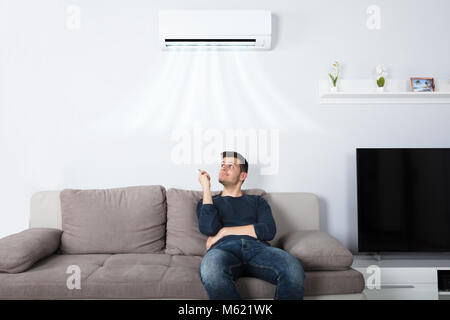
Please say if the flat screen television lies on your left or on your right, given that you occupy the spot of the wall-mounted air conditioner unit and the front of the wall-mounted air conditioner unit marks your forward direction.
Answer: on your left

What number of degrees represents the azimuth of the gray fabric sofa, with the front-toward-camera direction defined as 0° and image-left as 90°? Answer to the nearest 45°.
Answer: approximately 0°

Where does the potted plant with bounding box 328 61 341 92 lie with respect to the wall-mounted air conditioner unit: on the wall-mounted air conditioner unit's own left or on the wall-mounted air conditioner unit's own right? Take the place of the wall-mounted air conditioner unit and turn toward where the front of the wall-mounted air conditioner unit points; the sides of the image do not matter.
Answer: on the wall-mounted air conditioner unit's own left
